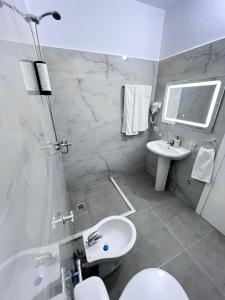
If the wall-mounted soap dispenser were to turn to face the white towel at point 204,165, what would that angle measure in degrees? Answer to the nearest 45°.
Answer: approximately 45° to its left

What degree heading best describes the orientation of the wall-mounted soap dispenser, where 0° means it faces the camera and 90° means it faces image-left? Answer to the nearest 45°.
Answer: approximately 315°

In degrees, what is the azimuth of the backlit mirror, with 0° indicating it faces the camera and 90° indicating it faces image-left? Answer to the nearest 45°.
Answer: approximately 45°

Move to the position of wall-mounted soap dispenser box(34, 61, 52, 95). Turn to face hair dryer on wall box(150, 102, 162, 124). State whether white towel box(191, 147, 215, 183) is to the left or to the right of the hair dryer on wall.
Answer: right

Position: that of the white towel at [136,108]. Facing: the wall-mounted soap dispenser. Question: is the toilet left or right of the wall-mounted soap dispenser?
left
